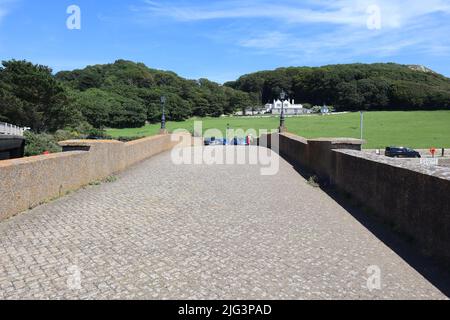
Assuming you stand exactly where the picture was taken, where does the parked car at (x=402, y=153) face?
facing to the right of the viewer

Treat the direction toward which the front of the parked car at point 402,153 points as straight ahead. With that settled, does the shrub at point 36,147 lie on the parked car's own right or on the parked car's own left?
on the parked car's own right

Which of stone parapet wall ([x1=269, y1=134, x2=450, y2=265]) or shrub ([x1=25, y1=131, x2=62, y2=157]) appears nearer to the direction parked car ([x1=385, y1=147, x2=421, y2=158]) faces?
the stone parapet wall

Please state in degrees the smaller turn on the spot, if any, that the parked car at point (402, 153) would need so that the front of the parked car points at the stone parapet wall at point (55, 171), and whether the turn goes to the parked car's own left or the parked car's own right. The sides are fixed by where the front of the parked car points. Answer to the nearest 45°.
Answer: approximately 90° to the parked car's own right

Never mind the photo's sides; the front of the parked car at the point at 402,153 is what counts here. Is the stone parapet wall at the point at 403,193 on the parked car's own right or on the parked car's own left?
on the parked car's own right
